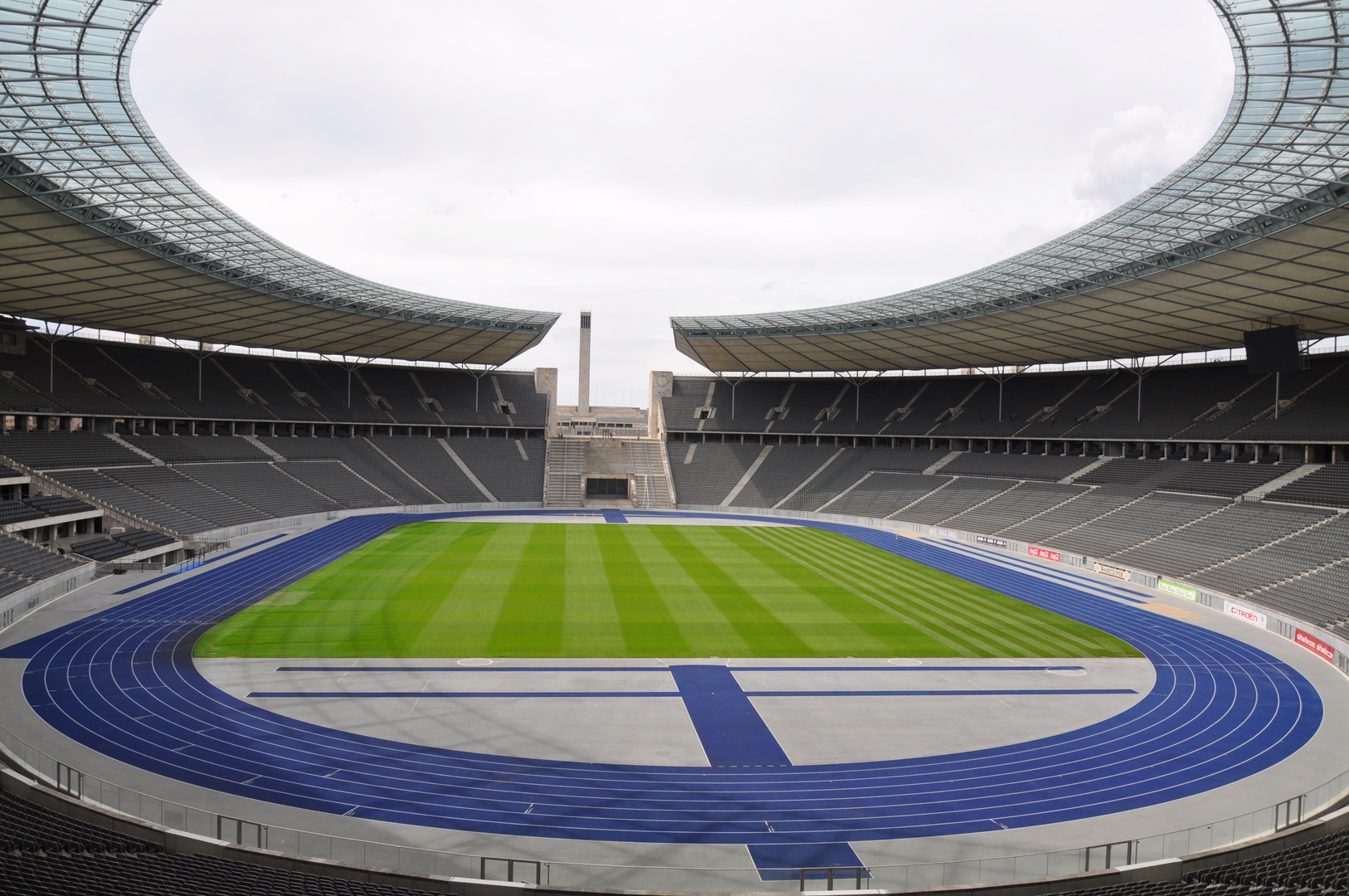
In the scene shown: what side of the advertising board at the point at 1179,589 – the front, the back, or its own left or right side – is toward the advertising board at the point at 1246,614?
left

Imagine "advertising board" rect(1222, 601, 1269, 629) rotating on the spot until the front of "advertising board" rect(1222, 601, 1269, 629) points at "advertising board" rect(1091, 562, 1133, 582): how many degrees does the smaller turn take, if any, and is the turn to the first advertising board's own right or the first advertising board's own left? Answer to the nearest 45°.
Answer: approximately 90° to the first advertising board's own right

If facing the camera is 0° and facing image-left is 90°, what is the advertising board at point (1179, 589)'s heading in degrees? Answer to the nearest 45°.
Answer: approximately 45°

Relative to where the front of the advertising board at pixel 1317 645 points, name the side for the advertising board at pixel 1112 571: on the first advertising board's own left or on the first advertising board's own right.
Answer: on the first advertising board's own right

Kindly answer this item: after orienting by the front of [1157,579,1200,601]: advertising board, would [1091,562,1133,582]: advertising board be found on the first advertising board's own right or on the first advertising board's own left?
on the first advertising board's own right

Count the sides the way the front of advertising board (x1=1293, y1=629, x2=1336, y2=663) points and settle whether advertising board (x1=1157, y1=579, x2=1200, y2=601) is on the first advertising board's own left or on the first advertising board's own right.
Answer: on the first advertising board's own right

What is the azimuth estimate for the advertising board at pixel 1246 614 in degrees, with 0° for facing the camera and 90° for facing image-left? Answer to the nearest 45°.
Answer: approximately 45°

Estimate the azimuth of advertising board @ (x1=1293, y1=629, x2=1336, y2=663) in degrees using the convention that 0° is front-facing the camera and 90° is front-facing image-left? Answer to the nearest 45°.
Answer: approximately 45°

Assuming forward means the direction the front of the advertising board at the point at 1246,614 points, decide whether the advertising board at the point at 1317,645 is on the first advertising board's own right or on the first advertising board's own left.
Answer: on the first advertising board's own left
